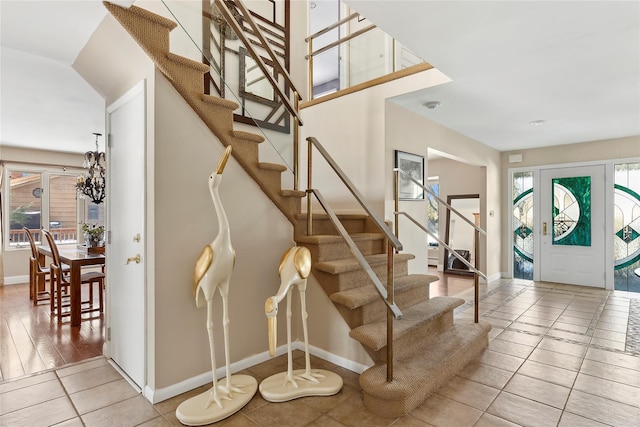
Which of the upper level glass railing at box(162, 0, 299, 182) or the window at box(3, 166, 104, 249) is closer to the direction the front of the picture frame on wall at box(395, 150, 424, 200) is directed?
the upper level glass railing

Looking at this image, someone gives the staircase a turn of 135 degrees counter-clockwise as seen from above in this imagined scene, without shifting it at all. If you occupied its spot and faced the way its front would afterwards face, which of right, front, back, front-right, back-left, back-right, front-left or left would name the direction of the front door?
front-right

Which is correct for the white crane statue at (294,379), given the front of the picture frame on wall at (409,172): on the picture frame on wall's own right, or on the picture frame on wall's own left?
on the picture frame on wall's own right

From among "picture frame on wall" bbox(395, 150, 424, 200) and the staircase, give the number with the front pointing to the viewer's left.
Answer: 0

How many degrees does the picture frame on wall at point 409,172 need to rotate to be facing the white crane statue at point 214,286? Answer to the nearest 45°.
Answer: approximately 90° to its right

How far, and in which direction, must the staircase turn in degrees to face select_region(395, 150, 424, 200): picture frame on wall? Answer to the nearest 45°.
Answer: approximately 90° to its left

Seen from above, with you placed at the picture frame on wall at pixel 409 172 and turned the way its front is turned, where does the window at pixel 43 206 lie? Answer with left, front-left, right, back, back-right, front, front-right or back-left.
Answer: back-right

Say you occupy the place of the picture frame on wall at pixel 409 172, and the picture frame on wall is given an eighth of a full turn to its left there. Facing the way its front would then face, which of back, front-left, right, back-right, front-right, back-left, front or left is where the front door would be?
front-left

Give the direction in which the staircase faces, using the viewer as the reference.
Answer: facing the viewer and to the right of the viewer

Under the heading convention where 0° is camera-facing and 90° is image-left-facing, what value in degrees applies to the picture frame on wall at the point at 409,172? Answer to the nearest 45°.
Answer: approximately 315°
